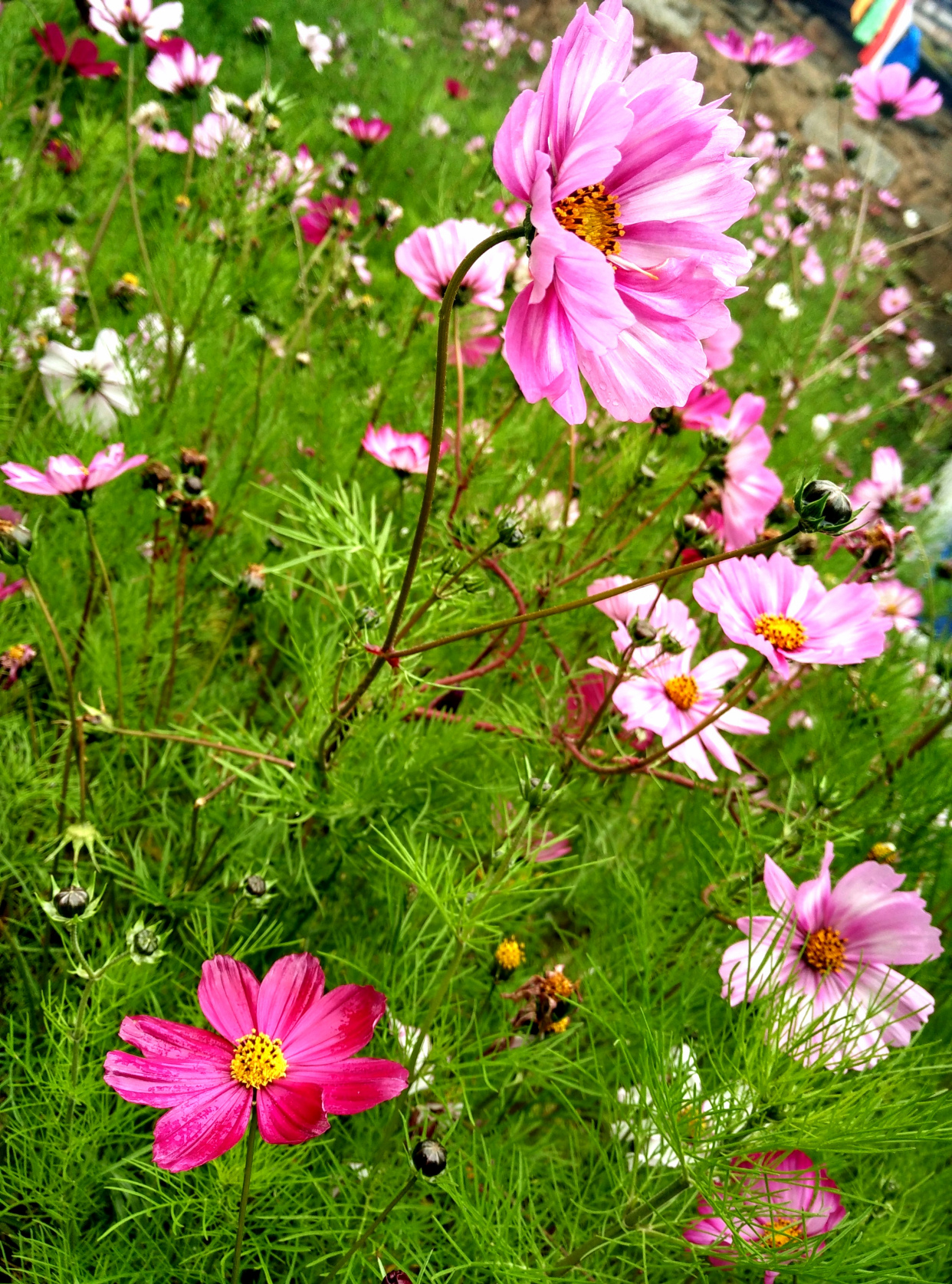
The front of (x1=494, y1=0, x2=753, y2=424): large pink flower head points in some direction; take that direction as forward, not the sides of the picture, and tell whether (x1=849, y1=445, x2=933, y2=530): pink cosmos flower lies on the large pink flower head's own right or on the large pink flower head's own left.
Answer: on the large pink flower head's own left
